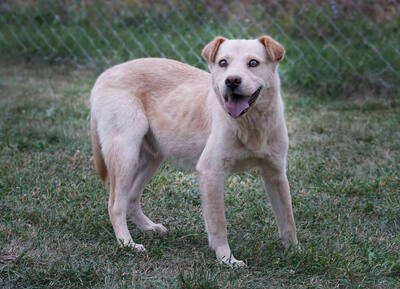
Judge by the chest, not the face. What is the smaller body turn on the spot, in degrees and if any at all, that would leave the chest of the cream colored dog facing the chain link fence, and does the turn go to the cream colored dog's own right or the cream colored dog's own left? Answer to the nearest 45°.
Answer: approximately 135° to the cream colored dog's own left

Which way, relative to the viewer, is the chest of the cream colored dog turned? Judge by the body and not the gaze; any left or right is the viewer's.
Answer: facing the viewer and to the right of the viewer
